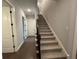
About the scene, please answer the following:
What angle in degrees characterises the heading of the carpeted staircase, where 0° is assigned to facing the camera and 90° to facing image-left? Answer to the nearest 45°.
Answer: approximately 0°
